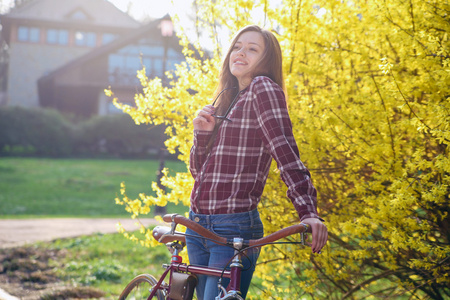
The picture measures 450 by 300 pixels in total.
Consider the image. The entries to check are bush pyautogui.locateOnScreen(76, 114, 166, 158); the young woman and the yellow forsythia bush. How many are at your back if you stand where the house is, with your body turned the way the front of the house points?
0

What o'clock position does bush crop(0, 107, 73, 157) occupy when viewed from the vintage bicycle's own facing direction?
The bush is roughly at 7 o'clock from the vintage bicycle.

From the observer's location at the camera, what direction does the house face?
facing the viewer

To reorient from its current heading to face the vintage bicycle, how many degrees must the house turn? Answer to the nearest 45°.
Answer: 0° — it already faces it

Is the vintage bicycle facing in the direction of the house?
no

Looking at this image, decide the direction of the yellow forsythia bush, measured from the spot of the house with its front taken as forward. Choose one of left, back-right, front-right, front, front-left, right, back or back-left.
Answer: front

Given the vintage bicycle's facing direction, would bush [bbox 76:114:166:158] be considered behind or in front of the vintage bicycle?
behind

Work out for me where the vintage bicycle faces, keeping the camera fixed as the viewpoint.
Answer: facing the viewer and to the right of the viewer

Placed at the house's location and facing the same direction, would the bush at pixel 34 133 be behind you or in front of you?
in front

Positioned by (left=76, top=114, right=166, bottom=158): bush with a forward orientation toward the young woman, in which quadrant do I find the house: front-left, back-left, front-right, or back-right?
back-right

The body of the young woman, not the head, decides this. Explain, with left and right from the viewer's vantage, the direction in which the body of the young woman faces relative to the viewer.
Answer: facing the viewer and to the left of the viewer

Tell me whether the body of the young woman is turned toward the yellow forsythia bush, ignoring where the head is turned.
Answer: no

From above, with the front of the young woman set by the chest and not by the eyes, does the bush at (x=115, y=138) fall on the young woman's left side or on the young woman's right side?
on the young woman's right side

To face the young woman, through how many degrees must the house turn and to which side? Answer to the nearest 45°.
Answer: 0° — it already faces them

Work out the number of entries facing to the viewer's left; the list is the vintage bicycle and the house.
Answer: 0
